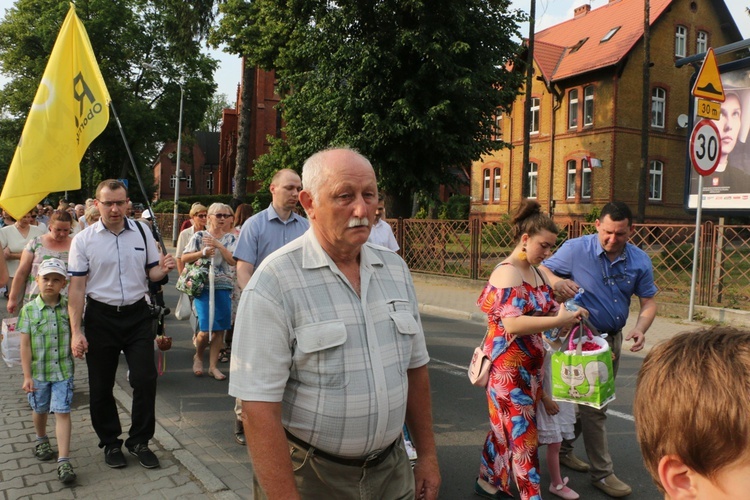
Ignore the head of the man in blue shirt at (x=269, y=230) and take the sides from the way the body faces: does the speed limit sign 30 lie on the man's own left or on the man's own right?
on the man's own left

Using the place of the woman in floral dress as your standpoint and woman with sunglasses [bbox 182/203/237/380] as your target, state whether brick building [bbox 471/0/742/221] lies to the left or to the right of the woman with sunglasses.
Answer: right

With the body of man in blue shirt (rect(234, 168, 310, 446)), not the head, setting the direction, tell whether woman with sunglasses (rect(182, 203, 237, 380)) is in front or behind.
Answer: behind

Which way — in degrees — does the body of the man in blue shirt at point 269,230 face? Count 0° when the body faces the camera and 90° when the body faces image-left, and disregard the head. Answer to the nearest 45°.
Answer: approximately 315°

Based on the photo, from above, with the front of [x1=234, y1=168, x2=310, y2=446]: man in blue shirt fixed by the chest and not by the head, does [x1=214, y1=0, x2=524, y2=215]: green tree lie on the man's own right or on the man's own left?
on the man's own left

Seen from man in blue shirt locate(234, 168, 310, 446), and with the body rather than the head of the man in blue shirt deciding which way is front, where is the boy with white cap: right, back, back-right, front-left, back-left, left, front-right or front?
back-right

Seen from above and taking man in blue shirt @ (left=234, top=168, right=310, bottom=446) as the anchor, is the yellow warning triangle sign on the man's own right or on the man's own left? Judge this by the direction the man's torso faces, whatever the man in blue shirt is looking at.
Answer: on the man's own left

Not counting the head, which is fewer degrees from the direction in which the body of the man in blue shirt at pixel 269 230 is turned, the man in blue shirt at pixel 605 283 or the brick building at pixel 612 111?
the man in blue shirt
